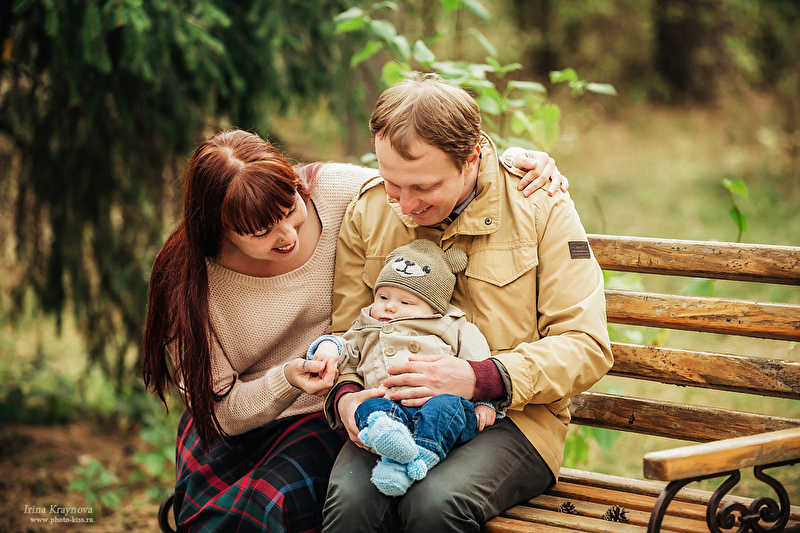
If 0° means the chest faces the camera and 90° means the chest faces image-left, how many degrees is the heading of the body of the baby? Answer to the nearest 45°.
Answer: approximately 45°

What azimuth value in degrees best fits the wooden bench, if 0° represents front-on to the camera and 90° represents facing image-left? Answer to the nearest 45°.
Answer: approximately 45°

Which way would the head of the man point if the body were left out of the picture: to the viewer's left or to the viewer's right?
to the viewer's left

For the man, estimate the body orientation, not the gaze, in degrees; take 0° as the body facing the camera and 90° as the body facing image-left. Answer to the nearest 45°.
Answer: approximately 45°
